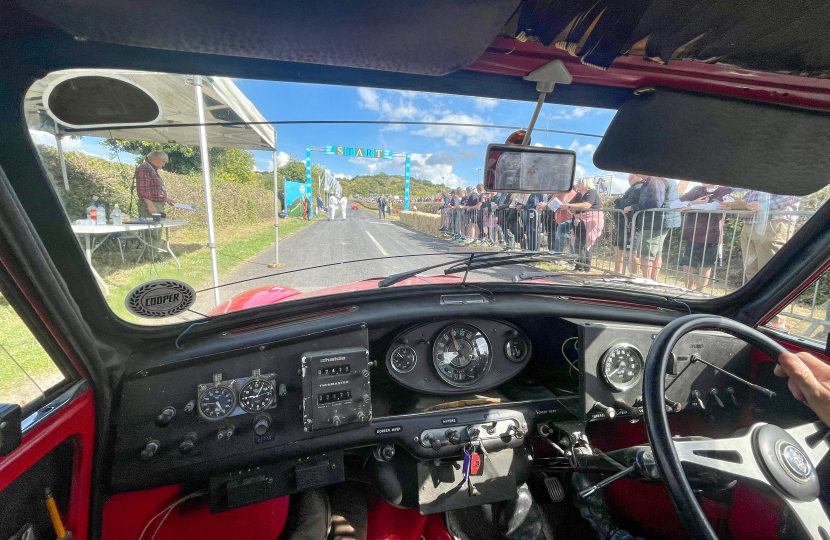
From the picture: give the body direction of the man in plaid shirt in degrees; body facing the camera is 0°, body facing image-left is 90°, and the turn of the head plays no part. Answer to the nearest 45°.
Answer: approximately 270°

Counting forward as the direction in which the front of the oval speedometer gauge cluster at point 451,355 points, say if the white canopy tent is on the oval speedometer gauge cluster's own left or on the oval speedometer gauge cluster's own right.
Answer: on the oval speedometer gauge cluster's own right

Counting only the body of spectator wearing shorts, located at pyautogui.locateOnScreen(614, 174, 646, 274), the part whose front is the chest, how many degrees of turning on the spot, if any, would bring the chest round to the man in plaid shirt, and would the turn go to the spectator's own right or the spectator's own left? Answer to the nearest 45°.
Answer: approximately 45° to the spectator's own left

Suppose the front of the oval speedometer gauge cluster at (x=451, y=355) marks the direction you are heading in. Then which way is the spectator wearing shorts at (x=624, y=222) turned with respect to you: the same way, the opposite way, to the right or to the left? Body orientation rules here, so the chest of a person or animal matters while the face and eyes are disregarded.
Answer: to the right

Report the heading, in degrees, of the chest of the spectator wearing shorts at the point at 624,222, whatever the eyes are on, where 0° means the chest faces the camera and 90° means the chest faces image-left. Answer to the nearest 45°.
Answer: approximately 90°

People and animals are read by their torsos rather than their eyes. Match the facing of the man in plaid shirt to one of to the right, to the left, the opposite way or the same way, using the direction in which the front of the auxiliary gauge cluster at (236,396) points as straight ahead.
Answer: to the left

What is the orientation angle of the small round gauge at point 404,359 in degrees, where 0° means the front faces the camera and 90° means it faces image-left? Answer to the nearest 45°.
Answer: approximately 0°

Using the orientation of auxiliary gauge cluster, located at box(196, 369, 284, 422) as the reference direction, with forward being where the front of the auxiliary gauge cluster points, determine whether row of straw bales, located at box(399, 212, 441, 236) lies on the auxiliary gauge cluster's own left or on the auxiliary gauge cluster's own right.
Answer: on the auxiliary gauge cluster's own left

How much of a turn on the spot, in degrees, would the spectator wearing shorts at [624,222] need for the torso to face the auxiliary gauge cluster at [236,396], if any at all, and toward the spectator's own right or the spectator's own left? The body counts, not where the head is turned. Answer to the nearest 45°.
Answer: approximately 45° to the spectator's own left
